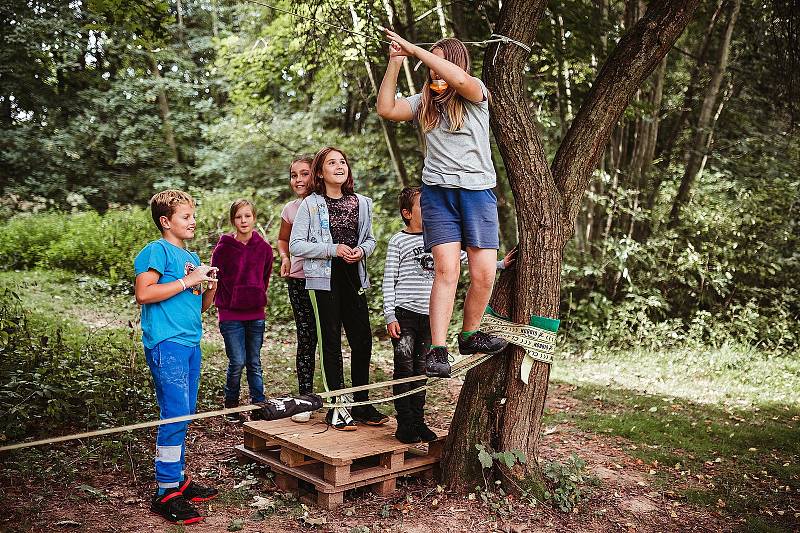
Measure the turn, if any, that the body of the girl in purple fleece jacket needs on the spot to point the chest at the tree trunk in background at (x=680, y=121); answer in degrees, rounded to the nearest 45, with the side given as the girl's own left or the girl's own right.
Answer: approximately 135° to the girl's own left

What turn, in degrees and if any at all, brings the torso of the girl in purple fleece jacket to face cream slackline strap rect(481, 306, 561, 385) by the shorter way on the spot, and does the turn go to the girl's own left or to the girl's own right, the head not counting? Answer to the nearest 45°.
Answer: approximately 45° to the girl's own left

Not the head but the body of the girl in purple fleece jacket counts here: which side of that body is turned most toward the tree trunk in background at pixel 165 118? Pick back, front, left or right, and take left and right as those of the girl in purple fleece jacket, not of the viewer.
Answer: back

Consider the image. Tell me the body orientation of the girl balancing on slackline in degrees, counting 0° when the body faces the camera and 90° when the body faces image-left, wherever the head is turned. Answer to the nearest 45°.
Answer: approximately 0°

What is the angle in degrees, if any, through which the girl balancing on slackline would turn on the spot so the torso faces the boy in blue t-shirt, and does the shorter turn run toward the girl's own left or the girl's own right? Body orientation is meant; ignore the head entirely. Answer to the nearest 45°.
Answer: approximately 90° to the girl's own right

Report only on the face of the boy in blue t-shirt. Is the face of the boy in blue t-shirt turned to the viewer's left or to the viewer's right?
to the viewer's right

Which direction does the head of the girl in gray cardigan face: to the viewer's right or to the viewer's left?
to the viewer's right

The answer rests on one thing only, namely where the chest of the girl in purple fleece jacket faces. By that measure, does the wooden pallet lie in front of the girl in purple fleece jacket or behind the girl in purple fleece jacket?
in front

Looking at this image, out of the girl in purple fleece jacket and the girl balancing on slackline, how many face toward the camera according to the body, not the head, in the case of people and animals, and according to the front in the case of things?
2

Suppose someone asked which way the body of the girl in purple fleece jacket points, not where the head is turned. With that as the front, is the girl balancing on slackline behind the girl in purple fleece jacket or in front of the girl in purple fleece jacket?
in front

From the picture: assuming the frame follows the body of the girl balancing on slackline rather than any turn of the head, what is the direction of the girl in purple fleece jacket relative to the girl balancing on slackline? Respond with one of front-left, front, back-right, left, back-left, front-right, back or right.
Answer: back-right

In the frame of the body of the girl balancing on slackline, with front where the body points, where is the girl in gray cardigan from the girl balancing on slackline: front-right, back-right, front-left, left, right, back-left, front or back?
back-right
